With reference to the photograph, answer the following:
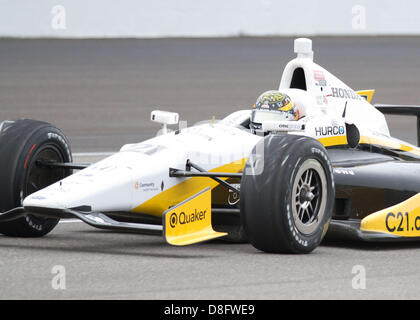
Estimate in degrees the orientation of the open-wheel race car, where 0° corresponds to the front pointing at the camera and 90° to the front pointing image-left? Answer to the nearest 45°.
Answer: approximately 45°
